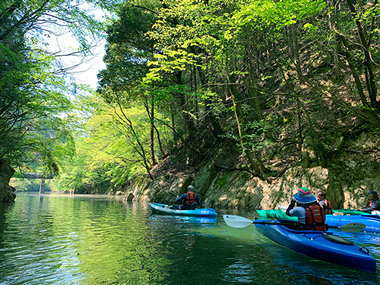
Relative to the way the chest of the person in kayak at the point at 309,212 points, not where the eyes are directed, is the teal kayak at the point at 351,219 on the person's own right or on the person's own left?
on the person's own right

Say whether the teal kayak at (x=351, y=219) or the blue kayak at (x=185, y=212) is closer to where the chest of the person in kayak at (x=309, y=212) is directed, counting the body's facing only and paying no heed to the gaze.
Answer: the blue kayak

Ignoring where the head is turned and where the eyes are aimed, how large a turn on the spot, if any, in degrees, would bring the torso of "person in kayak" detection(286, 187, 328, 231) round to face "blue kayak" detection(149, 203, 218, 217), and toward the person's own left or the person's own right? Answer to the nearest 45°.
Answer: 0° — they already face it

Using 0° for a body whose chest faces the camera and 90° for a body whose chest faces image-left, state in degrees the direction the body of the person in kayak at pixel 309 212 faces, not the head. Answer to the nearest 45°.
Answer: approximately 135°
